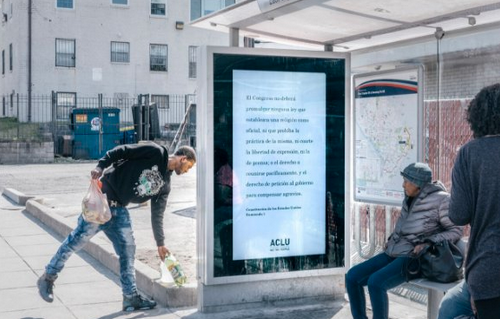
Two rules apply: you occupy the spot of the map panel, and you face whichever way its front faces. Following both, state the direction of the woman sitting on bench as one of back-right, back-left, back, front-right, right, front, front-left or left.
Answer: front-left

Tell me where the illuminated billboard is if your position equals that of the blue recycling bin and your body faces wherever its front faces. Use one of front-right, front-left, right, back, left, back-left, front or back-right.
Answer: front

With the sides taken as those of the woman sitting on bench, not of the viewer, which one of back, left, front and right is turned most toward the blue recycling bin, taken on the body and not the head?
right

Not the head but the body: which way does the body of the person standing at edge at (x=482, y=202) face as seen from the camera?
away from the camera

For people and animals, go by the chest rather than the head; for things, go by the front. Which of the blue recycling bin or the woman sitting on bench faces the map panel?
the blue recycling bin

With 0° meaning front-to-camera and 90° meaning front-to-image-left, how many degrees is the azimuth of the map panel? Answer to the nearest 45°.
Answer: approximately 45°

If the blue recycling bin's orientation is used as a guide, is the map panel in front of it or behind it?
in front

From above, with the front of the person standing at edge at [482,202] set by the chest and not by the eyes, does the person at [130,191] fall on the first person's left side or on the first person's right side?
on the first person's left side

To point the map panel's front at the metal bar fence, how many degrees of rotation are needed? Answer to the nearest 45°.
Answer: approximately 90° to its right

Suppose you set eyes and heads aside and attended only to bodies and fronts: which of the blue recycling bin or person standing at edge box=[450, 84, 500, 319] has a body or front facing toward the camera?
the blue recycling bin

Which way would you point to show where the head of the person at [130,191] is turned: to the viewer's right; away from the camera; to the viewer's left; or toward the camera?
to the viewer's right

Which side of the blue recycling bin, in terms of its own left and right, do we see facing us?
front

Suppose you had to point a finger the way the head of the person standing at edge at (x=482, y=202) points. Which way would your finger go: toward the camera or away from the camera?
away from the camera

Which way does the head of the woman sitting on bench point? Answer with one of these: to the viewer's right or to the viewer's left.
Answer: to the viewer's left
